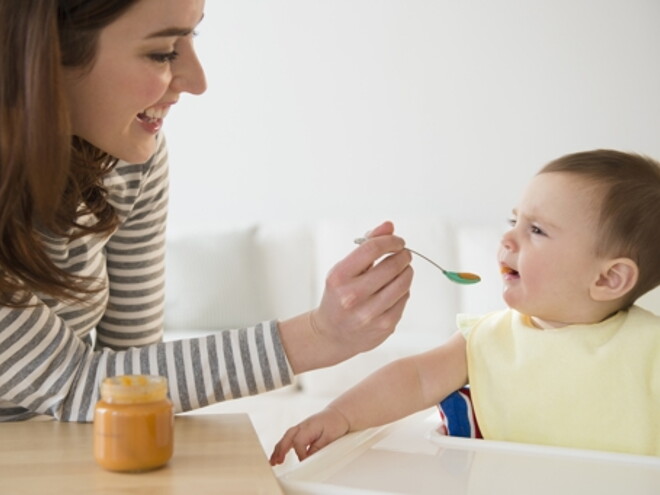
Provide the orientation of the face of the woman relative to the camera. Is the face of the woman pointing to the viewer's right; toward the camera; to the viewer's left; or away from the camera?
to the viewer's right

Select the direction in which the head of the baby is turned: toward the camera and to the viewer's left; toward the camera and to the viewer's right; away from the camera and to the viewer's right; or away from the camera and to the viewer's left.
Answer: toward the camera and to the viewer's left

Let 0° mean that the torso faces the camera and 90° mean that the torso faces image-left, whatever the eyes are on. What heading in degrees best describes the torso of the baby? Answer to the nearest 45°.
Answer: approximately 45°

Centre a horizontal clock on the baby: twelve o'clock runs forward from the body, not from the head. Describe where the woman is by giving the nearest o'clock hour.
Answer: The woman is roughly at 1 o'clock from the baby.

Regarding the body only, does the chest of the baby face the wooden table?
yes

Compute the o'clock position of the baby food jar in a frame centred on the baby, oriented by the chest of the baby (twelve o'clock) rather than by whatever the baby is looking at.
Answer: The baby food jar is roughly at 12 o'clock from the baby.
